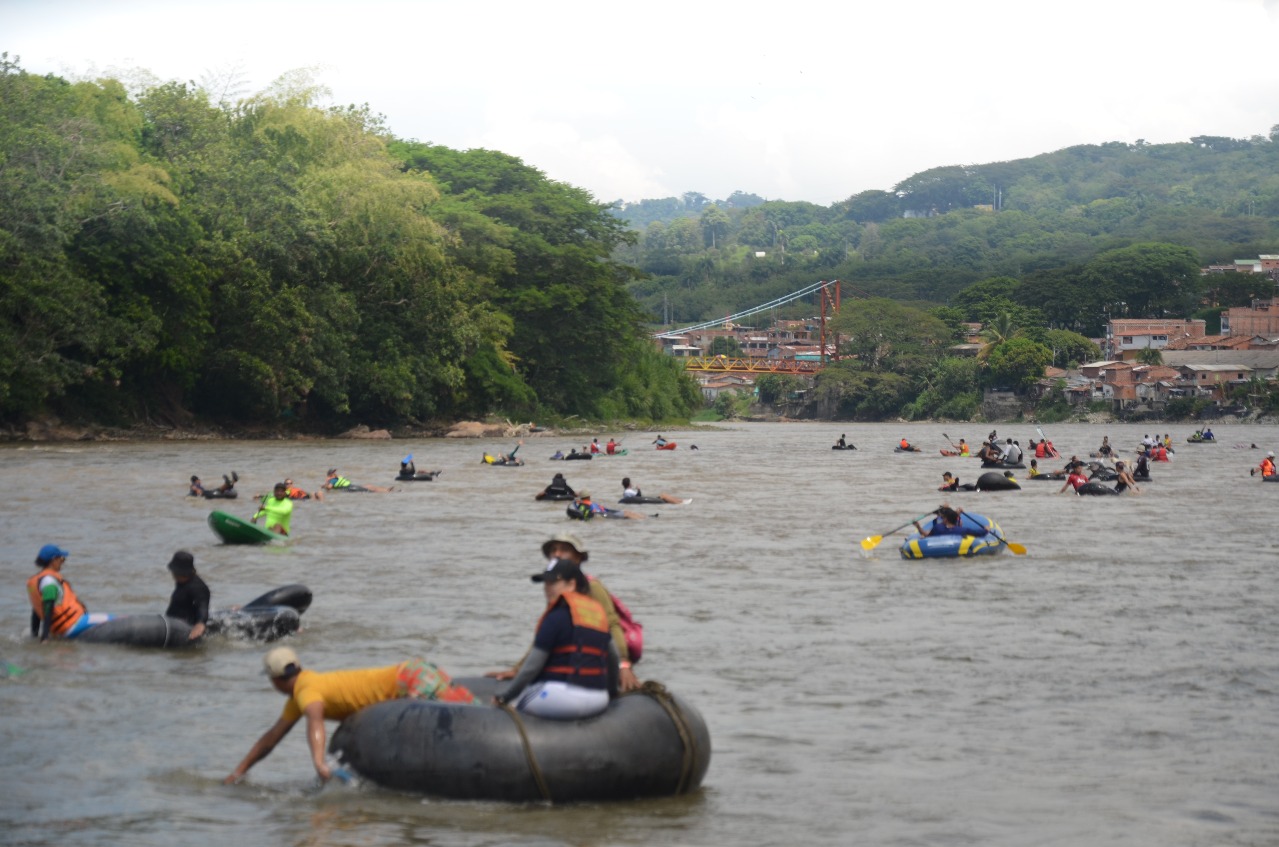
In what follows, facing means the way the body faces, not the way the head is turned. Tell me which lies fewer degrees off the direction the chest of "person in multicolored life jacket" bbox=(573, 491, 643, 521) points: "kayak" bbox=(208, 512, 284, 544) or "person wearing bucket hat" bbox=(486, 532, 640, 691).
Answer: the person wearing bucket hat

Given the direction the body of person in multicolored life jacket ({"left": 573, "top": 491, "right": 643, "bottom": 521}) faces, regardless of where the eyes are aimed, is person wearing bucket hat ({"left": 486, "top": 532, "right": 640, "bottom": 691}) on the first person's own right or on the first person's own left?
on the first person's own right

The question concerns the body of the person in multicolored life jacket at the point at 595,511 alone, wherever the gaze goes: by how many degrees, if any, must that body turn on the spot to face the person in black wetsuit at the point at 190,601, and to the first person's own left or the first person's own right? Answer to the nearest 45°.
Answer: approximately 90° to the first person's own right

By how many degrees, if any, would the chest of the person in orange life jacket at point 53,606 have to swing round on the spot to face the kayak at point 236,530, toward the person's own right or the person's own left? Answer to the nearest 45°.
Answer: approximately 90° to the person's own left

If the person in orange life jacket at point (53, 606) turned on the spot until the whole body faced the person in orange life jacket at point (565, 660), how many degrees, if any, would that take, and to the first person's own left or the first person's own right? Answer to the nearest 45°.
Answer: approximately 45° to the first person's own right

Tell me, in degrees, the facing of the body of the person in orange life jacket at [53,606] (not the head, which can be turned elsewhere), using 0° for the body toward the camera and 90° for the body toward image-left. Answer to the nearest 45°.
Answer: approximately 270°

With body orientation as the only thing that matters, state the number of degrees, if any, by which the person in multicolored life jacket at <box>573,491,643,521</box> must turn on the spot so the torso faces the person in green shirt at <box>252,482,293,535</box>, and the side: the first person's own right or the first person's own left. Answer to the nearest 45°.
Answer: approximately 135° to the first person's own right

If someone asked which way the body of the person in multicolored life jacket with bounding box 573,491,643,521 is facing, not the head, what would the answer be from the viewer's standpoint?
to the viewer's right
